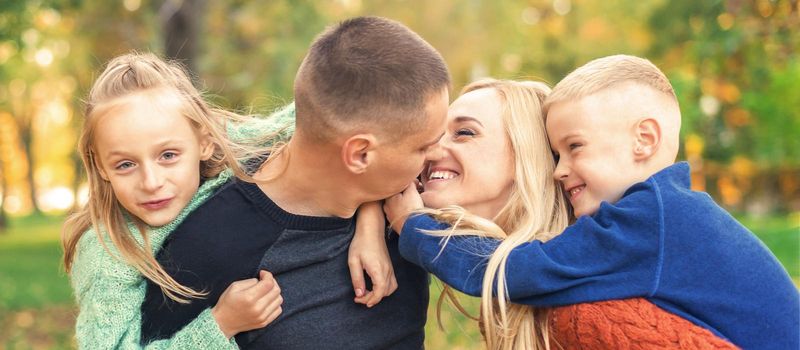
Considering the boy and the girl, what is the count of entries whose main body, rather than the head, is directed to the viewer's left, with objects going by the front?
1

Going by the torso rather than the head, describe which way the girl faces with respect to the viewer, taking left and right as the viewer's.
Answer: facing the viewer and to the right of the viewer

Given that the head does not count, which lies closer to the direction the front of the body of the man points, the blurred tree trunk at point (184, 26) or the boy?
the boy

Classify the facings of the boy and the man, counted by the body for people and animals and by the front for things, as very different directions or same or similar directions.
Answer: very different directions

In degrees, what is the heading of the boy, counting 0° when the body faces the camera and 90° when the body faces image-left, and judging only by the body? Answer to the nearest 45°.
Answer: approximately 90°

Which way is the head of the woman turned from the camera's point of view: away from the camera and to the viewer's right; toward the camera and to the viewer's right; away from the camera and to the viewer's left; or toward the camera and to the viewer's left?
toward the camera and to the viewer's left

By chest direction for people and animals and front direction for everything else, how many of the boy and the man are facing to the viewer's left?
1

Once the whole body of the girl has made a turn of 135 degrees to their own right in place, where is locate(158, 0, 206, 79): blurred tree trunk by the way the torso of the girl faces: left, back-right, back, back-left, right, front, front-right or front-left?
right

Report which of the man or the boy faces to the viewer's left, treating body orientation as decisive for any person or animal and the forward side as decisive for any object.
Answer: the boy

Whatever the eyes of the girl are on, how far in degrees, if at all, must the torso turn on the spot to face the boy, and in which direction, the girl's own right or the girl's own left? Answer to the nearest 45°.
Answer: approximately 45° to the girl's own left
